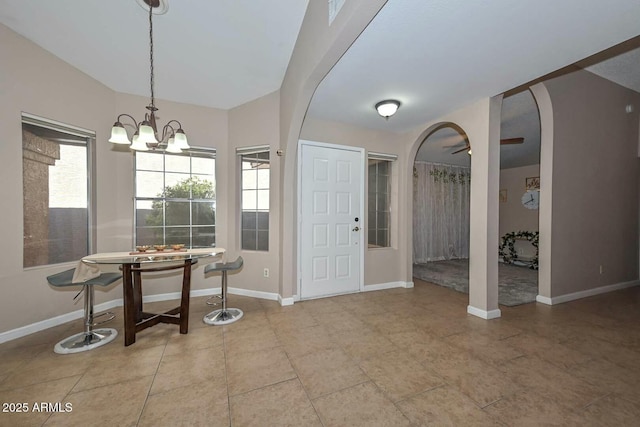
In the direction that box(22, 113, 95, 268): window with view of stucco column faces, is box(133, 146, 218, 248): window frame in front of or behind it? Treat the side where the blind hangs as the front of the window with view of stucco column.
in front

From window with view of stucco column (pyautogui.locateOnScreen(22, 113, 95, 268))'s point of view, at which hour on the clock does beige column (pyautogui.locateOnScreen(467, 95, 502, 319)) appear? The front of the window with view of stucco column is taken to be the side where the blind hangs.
The beige column is roughly at 12 o'clock from the window with view of stucco column.

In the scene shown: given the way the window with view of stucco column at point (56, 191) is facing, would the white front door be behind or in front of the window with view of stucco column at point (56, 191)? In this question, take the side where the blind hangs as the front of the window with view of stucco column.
in front

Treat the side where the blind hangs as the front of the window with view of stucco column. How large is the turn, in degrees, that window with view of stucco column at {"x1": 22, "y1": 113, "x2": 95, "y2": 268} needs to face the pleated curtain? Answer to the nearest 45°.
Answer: approximately 45° to its left

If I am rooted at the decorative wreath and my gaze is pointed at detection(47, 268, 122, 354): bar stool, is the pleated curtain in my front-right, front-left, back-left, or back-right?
front-right

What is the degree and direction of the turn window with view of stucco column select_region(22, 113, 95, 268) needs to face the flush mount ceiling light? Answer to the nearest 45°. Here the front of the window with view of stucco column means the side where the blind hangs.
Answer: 0° — it already faces it

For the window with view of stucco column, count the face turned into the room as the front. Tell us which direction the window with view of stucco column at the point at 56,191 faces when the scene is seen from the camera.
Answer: facing the viewer and to the right of the viewer

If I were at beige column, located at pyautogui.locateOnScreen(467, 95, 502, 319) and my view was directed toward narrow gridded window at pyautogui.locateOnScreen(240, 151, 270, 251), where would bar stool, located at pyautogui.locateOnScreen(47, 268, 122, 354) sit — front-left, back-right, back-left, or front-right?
front-left

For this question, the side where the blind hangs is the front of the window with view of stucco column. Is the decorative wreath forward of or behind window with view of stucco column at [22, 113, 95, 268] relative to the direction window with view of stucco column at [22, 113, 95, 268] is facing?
forward
